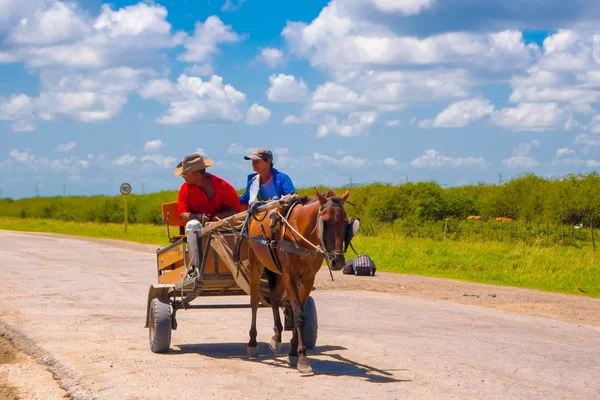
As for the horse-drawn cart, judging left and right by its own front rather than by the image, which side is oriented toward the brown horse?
front

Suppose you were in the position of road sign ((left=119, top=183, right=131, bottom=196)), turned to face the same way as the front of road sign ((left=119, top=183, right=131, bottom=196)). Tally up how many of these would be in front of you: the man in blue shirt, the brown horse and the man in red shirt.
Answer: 3

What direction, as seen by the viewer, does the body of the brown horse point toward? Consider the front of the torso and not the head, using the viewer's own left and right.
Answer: facing the viewer and to the right of the viewer

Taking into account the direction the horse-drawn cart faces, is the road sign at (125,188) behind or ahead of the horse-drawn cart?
behind

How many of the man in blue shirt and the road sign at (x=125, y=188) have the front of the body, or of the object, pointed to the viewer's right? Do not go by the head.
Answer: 0

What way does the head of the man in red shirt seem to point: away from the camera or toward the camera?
toward the camera

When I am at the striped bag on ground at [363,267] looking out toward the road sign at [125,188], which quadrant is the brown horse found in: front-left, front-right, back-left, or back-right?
back-left

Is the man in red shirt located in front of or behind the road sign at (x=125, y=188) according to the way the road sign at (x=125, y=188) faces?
in front

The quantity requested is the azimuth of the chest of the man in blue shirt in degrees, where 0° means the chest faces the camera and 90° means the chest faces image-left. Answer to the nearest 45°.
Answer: approximately 45°

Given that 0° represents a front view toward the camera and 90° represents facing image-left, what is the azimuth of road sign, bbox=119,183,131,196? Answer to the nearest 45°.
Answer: approximately 0°

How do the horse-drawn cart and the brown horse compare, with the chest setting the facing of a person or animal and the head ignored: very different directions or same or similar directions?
same or similar directions

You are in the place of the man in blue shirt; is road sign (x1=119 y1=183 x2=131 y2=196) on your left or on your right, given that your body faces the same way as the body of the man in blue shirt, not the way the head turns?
on your right
